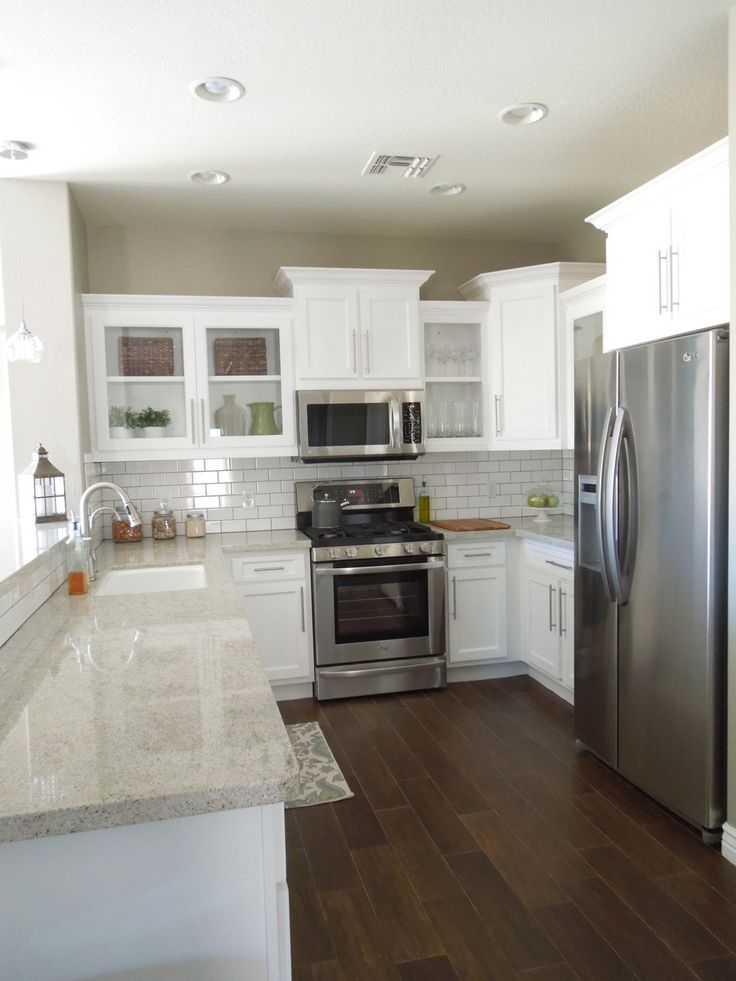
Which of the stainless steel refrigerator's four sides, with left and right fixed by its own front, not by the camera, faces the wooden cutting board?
right

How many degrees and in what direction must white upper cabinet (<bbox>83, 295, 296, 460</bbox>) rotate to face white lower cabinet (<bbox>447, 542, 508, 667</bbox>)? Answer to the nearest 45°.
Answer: approximately 90° to its left

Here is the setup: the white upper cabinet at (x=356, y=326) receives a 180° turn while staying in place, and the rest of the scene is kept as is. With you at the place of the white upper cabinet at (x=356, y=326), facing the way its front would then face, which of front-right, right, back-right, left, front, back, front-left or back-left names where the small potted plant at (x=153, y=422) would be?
left

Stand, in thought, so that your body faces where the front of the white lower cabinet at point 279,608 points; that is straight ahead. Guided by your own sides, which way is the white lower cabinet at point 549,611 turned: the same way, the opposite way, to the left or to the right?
to the right

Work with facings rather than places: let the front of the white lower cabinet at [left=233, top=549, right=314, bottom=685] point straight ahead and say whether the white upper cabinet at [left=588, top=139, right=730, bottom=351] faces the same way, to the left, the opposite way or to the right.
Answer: to the right

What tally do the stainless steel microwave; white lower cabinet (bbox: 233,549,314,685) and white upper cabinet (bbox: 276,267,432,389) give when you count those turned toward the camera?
3

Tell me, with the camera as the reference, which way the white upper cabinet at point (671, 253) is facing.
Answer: facing the viewer and to the left of the viewer

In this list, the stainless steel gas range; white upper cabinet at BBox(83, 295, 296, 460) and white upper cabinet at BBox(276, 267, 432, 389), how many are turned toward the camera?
3

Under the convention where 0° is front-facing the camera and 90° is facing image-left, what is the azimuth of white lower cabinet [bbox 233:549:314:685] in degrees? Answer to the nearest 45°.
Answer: approximately 0°

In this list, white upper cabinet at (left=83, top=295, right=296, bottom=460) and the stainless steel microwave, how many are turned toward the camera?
2

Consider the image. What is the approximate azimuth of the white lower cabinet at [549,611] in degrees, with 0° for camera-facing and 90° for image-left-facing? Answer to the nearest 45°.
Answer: approximately 45°

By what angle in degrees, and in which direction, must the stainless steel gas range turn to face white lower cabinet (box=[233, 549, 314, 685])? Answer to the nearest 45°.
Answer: approximately 90° to its right

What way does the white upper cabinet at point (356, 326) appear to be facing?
toward the camera
